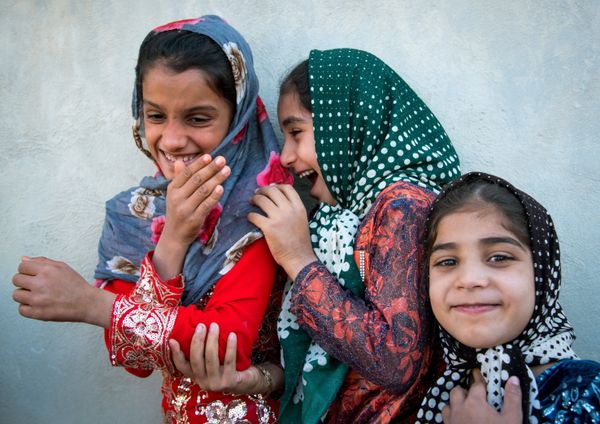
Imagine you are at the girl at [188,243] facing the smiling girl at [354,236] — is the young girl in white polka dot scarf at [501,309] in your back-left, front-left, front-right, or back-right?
front-right

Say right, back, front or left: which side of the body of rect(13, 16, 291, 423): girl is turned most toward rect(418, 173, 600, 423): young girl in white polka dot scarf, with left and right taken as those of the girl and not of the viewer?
left

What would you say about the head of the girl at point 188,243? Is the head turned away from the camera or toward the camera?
toward the camera

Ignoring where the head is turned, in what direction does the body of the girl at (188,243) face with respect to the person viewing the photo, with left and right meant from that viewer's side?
facing the viewer and to the left of the viewer

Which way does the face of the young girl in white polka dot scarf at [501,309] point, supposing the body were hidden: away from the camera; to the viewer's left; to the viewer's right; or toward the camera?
toward the camera

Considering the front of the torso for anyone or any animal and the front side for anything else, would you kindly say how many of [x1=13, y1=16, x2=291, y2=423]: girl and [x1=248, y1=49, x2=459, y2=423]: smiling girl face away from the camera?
0

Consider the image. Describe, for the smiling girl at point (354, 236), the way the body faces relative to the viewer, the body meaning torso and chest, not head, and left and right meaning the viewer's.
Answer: facing to the left of the viewer
